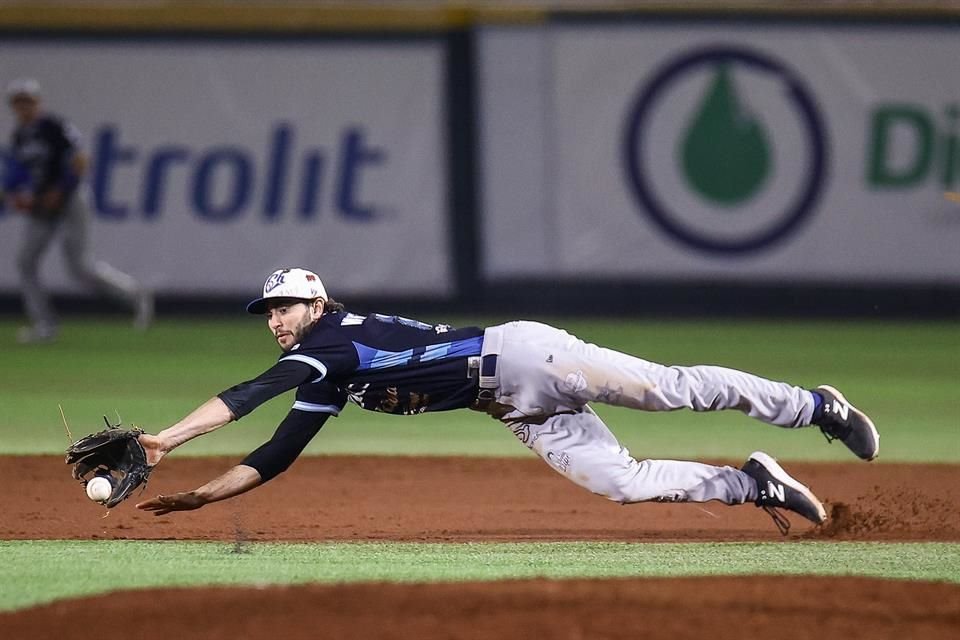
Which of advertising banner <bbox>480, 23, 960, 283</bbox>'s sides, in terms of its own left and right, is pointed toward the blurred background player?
right

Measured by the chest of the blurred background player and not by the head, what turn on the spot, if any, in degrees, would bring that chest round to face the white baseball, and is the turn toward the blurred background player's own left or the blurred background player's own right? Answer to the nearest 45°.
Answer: approximately 45° to the blurred background player's own left

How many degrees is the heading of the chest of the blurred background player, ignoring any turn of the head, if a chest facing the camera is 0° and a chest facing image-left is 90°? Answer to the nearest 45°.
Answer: approximately 45°

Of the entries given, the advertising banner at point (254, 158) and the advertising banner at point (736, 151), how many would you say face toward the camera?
2

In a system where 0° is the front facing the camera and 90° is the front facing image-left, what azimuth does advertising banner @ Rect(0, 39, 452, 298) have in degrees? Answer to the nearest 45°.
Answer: approximately 0°

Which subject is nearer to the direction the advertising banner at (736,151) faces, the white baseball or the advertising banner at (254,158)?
the white baseball
